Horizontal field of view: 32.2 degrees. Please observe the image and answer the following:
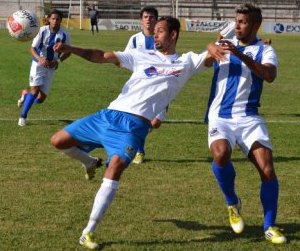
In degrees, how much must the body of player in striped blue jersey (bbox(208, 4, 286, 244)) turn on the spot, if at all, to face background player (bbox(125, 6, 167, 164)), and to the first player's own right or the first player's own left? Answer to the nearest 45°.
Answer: approximately 135° to the first player's own right

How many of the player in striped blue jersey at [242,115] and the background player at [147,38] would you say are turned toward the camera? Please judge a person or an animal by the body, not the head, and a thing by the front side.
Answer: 2

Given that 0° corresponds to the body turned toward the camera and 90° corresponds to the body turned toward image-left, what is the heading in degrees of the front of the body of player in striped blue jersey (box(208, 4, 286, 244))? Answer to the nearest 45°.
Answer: approximately 0°

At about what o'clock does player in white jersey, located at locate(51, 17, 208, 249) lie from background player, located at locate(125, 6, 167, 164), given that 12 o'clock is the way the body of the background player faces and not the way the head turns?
The player in white jersey is roughly at 12 o'clock from the background player.

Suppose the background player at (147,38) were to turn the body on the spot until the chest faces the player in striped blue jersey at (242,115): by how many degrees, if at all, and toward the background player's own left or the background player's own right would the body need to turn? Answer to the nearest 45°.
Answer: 0° — they already face them

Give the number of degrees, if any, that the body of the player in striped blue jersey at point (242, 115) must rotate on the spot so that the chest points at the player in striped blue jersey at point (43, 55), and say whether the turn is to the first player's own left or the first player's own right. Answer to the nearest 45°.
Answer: approximately 135° to the first player's own right

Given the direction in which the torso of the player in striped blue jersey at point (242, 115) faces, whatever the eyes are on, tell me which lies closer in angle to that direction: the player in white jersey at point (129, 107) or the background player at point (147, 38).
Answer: the player in white jersey
